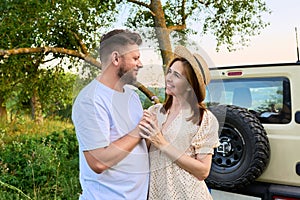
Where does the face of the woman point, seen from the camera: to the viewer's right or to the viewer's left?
to the viewer's left

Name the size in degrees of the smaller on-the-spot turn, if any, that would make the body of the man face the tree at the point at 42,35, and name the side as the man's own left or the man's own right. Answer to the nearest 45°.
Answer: approximately 135° to the man's own left

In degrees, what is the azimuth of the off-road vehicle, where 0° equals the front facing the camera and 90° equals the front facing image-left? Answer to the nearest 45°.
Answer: approximately 225°

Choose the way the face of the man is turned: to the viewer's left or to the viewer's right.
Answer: to the viewer's right

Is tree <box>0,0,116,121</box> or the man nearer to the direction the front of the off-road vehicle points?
the tree

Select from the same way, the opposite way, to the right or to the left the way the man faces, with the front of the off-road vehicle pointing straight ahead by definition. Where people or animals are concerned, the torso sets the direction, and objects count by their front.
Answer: to the right

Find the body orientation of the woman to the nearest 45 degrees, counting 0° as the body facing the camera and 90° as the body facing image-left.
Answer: approximately 45°

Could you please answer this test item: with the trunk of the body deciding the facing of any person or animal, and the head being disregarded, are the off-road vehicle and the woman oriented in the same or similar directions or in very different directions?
very different directions

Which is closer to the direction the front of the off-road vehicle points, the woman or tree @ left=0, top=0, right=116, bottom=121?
the tree

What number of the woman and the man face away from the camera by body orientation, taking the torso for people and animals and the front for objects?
0

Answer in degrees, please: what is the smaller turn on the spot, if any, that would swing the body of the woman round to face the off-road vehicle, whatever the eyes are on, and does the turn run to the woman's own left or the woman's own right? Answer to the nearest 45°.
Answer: approximately 180°

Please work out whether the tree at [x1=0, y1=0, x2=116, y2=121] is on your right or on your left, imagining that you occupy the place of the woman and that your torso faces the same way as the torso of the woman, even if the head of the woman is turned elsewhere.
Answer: on your right

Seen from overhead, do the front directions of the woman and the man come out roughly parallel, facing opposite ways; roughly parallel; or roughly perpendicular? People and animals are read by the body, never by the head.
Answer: roughly perpendicular

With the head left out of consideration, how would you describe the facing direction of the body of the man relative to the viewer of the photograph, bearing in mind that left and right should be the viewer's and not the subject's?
facing the viewer and to the right of the viewer
